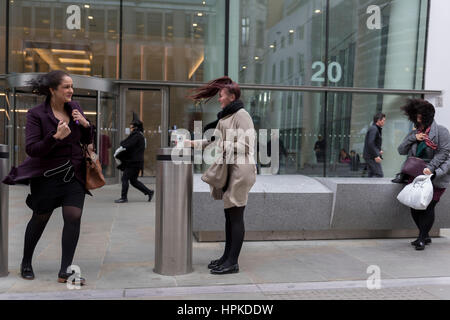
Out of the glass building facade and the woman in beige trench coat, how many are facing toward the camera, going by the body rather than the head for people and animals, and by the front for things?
1

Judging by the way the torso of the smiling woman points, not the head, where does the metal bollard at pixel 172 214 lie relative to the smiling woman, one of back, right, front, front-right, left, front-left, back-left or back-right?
front-left

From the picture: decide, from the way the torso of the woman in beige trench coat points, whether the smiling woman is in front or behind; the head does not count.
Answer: in front

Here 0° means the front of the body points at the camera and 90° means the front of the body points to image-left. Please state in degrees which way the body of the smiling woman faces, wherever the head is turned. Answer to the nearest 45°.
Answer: approximately 315°

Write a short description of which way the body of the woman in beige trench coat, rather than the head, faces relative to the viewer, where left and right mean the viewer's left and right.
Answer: facing to the left of the viewer

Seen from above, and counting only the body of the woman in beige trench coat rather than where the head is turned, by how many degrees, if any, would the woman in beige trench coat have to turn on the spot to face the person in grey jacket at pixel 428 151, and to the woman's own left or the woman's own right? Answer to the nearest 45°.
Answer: approximately 135° to the woman's own right

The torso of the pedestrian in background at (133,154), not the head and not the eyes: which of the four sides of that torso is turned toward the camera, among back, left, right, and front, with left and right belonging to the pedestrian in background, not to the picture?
left

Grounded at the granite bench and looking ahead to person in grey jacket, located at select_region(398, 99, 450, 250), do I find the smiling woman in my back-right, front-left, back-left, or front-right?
back-right

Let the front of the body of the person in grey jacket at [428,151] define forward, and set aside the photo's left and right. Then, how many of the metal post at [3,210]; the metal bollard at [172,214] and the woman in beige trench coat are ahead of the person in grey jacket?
3

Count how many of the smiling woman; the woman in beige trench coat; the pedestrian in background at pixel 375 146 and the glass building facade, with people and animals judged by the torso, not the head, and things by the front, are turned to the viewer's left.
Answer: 1

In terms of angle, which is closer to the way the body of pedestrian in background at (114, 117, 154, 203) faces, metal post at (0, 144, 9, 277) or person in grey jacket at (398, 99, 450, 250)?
the metal post
